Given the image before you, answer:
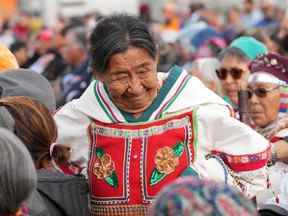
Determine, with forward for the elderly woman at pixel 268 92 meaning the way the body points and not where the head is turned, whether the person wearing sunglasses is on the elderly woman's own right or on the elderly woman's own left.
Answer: on the elderly woman's own right

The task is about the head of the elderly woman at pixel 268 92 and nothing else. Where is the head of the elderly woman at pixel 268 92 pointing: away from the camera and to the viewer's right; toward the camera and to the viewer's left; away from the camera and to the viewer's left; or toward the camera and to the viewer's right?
toward the camera and to the viewer's left

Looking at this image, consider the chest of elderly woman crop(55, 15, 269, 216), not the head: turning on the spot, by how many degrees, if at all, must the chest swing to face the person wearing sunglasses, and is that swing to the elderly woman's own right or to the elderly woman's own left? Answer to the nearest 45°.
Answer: approximately 180°

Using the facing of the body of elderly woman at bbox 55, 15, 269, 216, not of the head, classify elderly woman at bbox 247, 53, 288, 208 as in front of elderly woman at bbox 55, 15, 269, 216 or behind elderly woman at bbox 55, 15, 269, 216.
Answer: behind

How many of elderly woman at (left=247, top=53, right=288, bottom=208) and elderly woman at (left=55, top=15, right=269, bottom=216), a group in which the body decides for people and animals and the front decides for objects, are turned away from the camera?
0

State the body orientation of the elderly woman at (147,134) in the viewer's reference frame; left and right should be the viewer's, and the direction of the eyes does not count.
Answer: facing the viewer

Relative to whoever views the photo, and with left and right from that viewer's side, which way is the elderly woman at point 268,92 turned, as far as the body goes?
facing the viewer and to the left of the viewer
